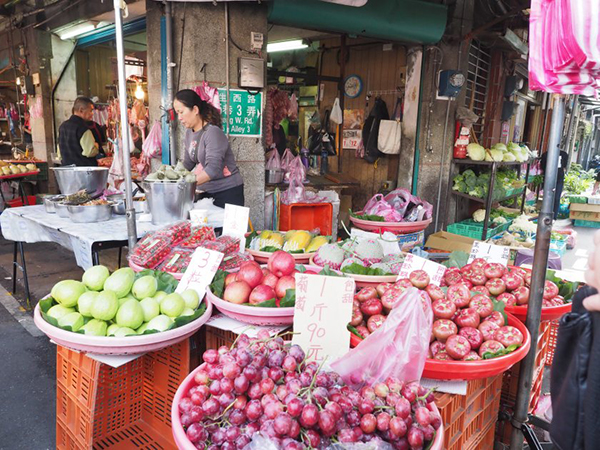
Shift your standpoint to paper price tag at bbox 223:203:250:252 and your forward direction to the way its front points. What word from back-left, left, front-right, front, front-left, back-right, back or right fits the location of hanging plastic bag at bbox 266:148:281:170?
back

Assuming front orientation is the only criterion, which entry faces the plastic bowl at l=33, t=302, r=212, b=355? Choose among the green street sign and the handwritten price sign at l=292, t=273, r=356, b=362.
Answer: the green street sign

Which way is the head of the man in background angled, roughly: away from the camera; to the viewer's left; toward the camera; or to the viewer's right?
to the viewer's right

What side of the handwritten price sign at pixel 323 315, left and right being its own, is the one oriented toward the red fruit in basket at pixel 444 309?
left

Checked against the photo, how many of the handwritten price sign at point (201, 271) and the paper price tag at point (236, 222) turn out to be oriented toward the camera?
2

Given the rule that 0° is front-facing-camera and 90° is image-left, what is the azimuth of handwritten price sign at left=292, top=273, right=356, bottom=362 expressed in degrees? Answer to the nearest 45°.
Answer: approximately 0°

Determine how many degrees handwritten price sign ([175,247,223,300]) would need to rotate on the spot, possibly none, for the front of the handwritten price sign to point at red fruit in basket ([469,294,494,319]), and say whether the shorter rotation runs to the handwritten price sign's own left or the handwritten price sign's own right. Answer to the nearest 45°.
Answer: approximately 45° to the handwritten price sign's own left

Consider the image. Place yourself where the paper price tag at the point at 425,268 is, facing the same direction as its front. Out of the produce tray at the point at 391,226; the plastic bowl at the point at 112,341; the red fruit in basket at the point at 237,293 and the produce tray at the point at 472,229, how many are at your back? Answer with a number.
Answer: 2

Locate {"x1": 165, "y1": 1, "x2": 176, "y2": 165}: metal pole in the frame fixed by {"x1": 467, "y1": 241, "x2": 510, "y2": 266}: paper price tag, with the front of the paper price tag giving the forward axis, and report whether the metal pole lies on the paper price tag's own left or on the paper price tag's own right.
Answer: on the paper price tag's own right

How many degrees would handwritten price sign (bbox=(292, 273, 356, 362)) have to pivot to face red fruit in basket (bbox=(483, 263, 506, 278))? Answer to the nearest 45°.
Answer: approximately 135° to its left
